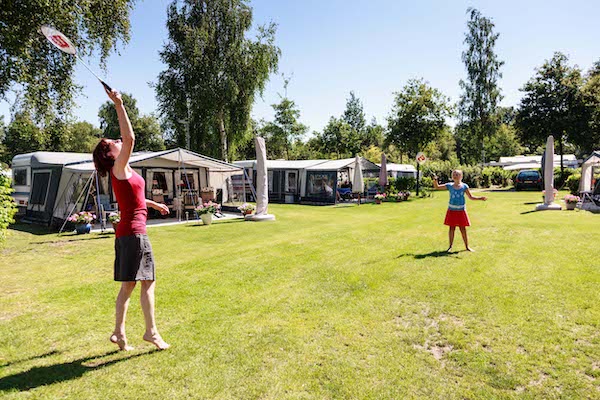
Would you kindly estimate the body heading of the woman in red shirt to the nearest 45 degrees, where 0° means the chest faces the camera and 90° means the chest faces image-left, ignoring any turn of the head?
approximately 270°

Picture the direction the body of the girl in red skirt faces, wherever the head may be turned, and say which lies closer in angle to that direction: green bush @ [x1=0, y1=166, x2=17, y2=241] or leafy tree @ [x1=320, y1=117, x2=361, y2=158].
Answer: the green bush

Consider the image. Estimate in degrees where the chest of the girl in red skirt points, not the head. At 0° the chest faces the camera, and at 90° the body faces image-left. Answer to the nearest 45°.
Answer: approximately 0°

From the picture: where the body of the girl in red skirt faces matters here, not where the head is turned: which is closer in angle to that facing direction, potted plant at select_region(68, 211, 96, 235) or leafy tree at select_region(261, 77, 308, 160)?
the potted plant

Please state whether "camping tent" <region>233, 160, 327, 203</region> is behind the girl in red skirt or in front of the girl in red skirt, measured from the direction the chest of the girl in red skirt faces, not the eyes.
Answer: behind

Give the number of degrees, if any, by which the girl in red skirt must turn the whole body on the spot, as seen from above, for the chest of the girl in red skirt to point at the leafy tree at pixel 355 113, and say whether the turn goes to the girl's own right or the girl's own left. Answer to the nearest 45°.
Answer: approximately 180°

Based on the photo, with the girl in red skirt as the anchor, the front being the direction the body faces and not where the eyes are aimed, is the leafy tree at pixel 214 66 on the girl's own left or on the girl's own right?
on the girl's own right

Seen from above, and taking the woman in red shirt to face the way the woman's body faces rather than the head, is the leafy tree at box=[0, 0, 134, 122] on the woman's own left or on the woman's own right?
on the woman's own left

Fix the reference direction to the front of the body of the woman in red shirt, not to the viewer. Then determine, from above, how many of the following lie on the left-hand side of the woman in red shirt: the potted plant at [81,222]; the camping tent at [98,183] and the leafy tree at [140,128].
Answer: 3
